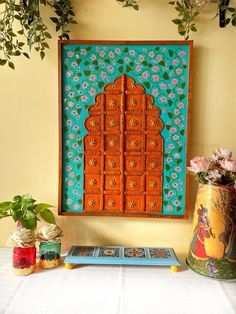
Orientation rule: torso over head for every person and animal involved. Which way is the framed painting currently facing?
toward the camera
